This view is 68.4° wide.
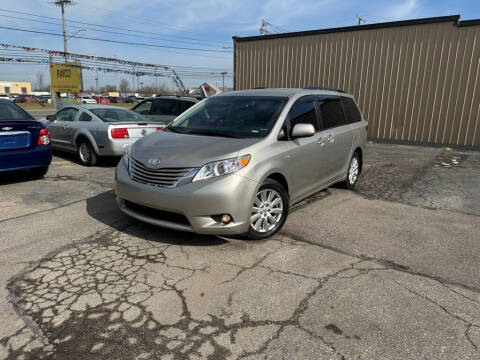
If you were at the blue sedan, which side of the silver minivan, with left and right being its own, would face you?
right

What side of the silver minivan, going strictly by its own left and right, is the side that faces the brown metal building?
back

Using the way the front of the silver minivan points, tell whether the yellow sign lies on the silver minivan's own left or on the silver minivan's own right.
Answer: on the silver minivan's own right

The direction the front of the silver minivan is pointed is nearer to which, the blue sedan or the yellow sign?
the blue sedan

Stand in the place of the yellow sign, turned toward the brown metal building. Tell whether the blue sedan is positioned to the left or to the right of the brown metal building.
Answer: right

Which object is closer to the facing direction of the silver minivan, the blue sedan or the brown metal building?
the blue sedan

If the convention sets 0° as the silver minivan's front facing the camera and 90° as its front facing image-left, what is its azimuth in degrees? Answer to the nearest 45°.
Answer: approximately 45°
